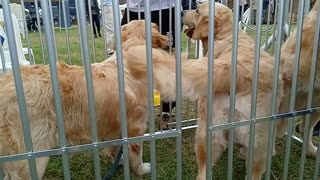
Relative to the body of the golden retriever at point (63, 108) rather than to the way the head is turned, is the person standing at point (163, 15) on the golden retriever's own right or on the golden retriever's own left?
on the golden retriever's own left

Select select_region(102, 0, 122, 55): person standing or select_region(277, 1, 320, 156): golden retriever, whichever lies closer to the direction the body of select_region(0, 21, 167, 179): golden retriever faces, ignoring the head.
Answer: the golden retriever

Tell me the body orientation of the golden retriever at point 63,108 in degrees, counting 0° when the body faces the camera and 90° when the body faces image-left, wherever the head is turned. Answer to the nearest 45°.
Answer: approximately 270°

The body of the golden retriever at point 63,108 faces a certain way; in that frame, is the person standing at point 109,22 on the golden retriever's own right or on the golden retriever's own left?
on the golden retriever's own left

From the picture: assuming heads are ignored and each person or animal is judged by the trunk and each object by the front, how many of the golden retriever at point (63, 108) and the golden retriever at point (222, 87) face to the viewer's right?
1
